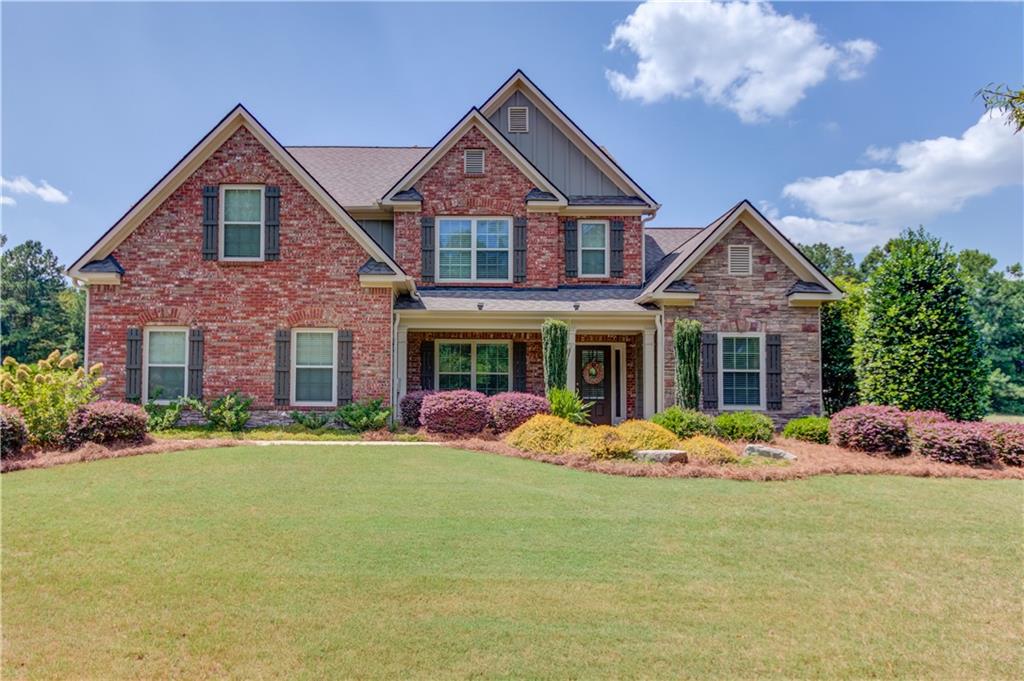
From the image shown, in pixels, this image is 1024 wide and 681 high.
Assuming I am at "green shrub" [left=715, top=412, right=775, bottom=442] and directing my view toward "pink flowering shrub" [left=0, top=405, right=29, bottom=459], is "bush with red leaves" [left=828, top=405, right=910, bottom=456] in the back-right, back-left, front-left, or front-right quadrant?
back-left

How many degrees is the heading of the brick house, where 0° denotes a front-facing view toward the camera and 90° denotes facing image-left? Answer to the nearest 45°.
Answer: approximately 0°

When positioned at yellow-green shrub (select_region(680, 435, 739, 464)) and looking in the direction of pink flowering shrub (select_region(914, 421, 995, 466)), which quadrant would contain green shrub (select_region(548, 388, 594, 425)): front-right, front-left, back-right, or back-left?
back-left

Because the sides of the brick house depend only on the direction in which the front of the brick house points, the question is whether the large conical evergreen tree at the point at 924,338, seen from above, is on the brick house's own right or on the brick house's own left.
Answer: on the brick house's own left

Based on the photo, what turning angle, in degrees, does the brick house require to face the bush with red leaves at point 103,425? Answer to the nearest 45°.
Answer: approximately 45° to its right

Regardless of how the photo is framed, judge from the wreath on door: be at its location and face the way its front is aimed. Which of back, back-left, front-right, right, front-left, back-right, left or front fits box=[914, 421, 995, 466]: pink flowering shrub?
front-left

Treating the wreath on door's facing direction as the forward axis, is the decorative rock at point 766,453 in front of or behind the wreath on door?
in front

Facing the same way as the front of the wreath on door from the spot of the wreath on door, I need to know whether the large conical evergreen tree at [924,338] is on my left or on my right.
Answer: on my left

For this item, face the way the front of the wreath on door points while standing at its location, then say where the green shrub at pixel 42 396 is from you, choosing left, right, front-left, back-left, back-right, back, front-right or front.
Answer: front-right

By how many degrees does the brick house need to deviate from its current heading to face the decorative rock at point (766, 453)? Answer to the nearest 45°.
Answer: approximately 45° to its left
